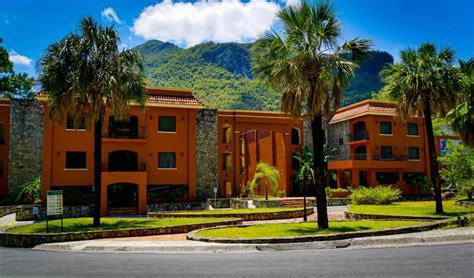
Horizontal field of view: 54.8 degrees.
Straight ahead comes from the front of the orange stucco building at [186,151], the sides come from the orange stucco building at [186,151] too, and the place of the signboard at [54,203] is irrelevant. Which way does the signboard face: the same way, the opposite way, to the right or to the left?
the same way

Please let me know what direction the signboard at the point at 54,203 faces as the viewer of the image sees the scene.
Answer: facing the viewer

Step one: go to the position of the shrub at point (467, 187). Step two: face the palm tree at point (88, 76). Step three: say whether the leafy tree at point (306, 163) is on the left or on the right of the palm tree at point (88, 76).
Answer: right

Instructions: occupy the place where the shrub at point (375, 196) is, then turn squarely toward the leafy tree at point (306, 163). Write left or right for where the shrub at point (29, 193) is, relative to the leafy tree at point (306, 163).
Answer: left

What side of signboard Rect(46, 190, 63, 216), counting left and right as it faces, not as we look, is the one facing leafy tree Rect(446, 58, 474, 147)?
left

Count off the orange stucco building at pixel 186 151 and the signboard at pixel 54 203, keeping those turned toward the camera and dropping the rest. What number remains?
2

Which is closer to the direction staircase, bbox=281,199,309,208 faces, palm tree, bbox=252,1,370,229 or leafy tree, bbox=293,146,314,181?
the palm tree

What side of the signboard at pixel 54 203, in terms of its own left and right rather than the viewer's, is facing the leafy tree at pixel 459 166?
left

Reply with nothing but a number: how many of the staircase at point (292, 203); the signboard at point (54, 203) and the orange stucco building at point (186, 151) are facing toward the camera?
3

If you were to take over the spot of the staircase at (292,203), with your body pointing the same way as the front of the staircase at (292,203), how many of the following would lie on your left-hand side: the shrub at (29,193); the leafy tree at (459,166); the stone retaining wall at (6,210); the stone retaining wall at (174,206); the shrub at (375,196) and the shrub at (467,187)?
3

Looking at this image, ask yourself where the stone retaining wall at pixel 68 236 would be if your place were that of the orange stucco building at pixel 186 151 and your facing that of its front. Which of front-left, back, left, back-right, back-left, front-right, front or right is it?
front

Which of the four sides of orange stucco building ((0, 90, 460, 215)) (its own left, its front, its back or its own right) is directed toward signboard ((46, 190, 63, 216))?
front

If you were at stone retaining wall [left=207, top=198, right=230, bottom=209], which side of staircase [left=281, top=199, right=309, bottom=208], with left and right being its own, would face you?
right

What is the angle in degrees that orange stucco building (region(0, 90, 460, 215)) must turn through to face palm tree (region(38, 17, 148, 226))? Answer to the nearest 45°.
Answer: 0° — it already faces it

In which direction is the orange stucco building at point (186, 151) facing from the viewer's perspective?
toward the camera
